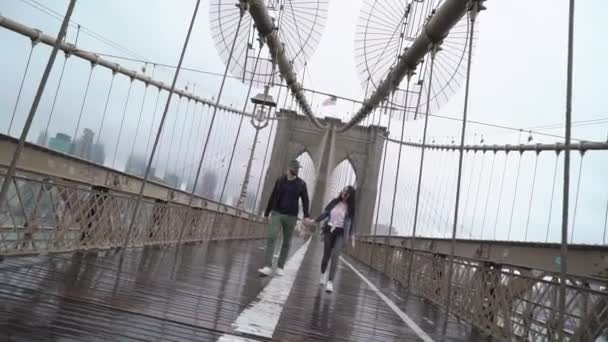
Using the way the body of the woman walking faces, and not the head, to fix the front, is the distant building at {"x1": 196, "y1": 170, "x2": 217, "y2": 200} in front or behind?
behind

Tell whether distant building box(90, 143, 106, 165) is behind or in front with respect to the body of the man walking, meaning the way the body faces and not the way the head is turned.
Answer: behind

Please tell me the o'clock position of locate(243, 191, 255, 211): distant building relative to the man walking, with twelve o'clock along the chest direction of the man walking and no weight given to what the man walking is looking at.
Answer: The distant building is roughly at 6 o'clock from the man walking.

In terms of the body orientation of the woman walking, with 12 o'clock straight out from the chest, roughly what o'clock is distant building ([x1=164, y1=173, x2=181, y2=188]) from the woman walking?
The distant building is roughly at 5 o'clock from the woman walking.

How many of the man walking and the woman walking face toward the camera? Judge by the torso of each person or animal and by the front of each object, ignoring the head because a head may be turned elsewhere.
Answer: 2

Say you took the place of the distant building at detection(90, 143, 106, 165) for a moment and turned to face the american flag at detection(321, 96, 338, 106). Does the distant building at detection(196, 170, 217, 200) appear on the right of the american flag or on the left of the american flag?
left

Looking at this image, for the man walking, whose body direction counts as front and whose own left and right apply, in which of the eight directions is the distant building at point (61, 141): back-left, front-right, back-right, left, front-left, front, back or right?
back-right

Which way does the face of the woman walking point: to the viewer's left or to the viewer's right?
to the viewer's left

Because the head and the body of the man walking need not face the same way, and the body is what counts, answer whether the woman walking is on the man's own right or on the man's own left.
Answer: on the man's own left

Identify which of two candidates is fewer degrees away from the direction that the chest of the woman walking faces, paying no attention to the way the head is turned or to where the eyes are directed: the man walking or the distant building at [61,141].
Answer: the man walking

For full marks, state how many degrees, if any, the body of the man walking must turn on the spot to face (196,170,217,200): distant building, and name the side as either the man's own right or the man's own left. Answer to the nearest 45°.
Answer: approximately 180°

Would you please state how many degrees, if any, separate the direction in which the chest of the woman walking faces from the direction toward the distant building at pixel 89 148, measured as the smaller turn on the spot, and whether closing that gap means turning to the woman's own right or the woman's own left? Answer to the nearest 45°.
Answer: approximately 135° to the woman's own right

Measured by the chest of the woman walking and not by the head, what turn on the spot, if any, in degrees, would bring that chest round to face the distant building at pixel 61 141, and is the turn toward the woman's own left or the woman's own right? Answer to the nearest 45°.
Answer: approximately 135° to the woman's own right
